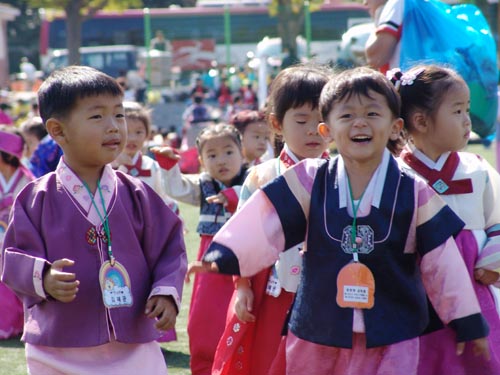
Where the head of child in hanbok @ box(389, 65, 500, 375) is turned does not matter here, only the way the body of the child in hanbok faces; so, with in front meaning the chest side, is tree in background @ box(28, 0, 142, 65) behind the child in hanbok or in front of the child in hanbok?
behind

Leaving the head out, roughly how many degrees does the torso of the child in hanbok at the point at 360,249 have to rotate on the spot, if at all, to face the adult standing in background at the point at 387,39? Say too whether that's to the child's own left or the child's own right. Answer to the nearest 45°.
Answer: approximately 180°

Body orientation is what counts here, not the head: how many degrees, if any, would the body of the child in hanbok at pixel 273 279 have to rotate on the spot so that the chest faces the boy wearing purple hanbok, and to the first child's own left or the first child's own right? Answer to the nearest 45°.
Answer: approximately 90° to the first child's own right
